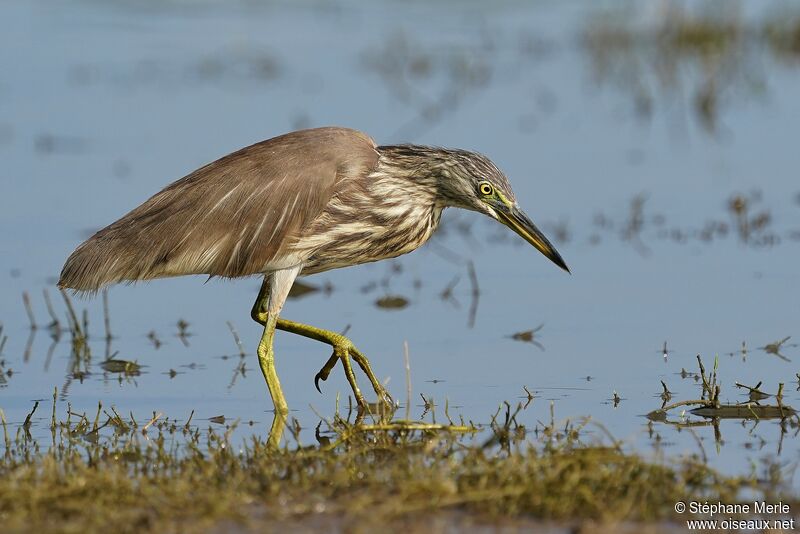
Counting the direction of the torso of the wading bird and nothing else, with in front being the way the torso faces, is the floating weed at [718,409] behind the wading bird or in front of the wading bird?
in front

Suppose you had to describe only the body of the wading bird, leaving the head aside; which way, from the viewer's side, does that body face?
to the viewer's right

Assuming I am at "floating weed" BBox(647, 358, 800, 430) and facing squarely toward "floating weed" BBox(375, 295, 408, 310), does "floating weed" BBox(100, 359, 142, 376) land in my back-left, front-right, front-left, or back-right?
front-left

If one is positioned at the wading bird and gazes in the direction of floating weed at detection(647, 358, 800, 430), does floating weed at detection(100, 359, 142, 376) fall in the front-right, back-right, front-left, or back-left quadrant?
back-left

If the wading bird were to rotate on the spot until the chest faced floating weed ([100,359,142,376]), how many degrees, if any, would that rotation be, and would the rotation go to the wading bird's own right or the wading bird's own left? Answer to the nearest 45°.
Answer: approximately 135° to the wading bird's own left

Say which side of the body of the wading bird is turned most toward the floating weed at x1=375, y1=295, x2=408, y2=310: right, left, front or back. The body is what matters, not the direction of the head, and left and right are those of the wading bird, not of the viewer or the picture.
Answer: left
